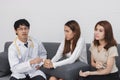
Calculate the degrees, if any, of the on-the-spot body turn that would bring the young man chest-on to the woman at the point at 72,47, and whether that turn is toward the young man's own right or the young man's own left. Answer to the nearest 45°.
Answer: approximately 90° to the young man's own left

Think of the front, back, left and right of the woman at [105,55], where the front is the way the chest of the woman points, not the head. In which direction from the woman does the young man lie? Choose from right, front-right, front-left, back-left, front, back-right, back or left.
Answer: front-right

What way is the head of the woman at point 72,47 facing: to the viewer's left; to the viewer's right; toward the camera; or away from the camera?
to the viewer's left

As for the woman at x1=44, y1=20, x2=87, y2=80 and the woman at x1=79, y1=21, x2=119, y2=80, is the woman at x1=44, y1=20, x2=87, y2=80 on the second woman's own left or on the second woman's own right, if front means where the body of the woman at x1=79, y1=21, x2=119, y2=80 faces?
on the second woman's own right

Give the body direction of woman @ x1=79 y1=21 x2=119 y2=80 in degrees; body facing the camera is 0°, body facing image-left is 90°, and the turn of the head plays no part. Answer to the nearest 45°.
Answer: approximately 45°

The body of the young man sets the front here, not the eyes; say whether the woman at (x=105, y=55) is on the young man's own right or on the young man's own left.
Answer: on the young man's own left
